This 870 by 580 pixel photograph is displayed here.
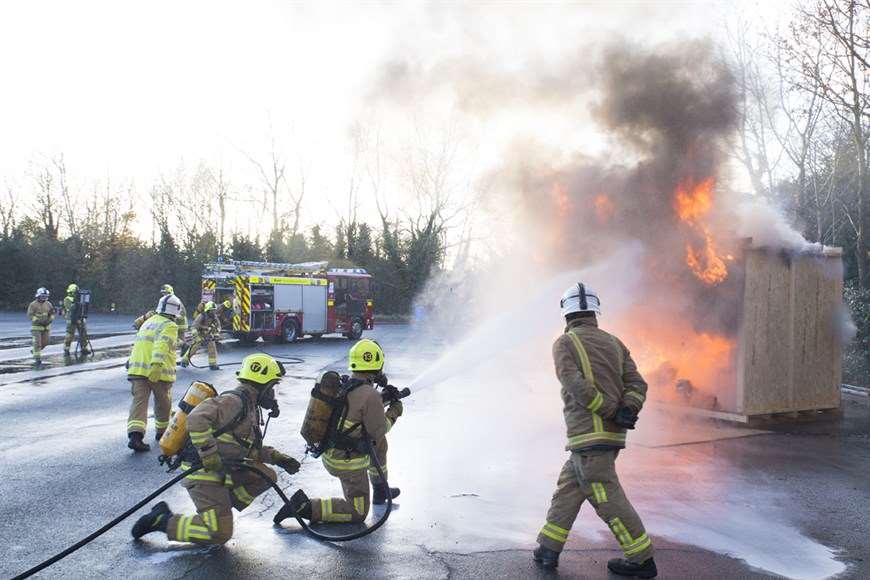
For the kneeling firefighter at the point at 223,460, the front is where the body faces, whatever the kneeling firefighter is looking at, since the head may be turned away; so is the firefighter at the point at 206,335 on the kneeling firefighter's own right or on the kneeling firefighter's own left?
on the kneeling firefighter's own left

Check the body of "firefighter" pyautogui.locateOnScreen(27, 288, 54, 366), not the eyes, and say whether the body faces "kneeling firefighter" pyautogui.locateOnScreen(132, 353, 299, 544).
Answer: yes

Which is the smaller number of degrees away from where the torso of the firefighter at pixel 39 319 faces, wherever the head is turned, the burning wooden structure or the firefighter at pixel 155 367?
the firefighter

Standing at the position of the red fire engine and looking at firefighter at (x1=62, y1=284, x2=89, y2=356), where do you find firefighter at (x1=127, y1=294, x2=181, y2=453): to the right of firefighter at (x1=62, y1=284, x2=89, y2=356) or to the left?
left

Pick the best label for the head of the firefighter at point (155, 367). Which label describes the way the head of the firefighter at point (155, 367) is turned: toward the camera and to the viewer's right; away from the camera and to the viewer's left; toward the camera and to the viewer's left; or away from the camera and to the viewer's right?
away from the camera and to the viewer's right

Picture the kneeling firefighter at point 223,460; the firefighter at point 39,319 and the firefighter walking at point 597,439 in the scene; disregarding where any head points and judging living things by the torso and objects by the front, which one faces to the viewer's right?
the kneeling firefighter

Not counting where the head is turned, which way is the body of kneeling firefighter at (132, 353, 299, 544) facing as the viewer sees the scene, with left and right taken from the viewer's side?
facing to the right of the viewer

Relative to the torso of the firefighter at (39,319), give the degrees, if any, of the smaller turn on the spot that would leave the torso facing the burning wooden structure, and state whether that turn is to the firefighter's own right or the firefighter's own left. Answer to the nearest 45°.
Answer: approximately 45° to the firefighter's own left

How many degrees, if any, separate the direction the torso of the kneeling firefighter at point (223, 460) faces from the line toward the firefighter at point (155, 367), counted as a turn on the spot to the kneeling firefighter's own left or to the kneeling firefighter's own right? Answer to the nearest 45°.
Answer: approximately 90° to the kneeling firefighter's own left

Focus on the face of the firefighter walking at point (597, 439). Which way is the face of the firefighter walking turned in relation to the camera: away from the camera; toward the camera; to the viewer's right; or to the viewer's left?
away from the camera

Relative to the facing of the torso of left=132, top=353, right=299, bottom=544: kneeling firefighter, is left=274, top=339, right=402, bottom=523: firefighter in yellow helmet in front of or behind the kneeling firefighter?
in front

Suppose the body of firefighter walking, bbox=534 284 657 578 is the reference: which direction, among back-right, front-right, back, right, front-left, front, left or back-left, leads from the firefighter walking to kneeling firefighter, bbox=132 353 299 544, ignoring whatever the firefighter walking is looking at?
front-left
